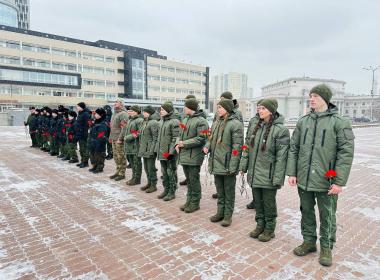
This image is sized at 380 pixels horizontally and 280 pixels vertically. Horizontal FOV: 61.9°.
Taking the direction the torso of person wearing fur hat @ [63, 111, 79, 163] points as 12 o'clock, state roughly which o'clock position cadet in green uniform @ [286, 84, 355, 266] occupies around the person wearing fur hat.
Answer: The cadet in green uniform is roughly at 10 o'clock from the person wearing fur hat.

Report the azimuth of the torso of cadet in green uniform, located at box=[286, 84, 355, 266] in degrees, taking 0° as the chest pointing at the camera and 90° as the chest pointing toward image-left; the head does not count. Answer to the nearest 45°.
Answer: approximately 45°

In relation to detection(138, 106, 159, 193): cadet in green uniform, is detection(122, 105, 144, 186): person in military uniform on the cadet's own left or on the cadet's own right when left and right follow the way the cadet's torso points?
on the cadet's own right

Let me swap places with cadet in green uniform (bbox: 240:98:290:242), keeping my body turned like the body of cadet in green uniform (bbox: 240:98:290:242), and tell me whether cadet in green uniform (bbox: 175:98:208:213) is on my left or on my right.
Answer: on my right

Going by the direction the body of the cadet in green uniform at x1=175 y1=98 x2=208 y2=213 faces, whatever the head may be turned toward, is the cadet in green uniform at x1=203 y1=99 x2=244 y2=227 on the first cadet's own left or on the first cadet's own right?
on the first cadet's own left

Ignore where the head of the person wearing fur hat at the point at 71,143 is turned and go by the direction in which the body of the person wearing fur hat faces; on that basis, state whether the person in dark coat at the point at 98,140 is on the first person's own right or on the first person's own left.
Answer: on the first person's own left

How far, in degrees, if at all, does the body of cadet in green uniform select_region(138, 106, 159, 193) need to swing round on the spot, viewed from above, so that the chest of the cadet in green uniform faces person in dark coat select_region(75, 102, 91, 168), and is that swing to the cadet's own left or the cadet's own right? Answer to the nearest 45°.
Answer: approximately 90° to the cadet's own right

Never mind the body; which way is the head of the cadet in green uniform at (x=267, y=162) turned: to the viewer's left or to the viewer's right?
to the viewer's left

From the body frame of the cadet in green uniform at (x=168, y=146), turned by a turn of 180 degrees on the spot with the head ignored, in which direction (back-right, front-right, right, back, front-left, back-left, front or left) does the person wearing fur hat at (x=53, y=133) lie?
left

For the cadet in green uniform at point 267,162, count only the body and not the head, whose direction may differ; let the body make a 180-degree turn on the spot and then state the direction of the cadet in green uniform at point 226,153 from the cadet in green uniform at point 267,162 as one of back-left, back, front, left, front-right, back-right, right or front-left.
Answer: left

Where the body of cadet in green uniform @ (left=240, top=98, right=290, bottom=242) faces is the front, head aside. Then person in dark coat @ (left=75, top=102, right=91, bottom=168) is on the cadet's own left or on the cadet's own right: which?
on the cadet's own right
